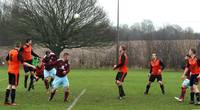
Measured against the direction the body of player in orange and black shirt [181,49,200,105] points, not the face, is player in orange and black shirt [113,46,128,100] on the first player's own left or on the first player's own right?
on the first player's own right

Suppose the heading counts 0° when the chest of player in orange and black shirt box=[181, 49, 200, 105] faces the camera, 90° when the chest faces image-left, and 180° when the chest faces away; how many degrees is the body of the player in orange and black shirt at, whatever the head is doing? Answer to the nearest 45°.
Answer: approximately 45°

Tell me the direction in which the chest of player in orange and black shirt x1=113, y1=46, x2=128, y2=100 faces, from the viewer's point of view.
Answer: to the viewer's left

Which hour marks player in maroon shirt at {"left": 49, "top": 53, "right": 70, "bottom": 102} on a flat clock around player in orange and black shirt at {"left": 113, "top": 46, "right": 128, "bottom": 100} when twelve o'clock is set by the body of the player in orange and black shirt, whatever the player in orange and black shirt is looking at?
The player in maroon shirt is roughly at 11 o'clock from the player in orange and black shirt.
